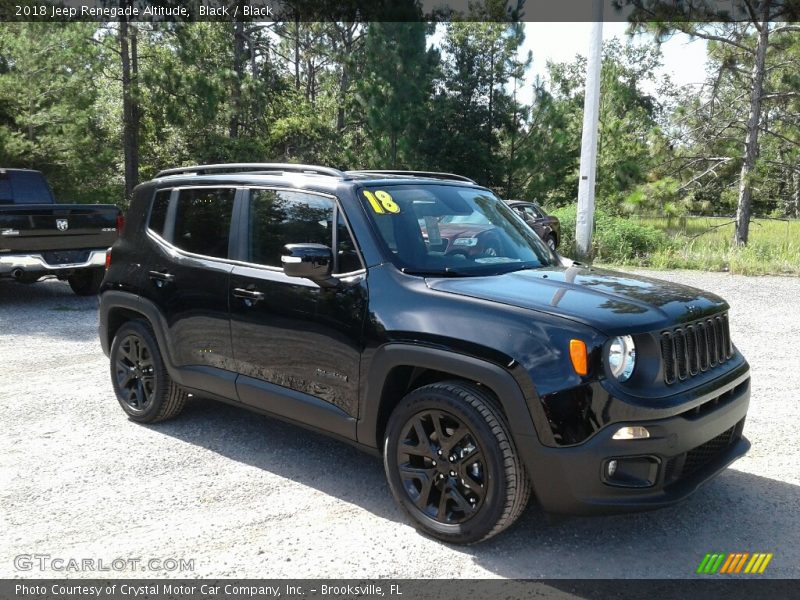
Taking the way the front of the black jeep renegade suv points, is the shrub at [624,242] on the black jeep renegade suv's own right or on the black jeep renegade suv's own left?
on the black jeep renegade suv's own left

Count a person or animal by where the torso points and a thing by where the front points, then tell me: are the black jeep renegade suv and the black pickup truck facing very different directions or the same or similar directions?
very different directions

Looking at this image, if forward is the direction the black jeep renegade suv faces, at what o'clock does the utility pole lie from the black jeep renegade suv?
The utility pole is roughly at 8 o'clock from the black jeep renegade suv.

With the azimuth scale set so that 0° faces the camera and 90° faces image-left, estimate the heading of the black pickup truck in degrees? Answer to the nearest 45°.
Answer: approximately 135°

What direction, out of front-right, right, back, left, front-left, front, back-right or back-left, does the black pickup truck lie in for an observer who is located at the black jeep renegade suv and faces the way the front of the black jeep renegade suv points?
back
